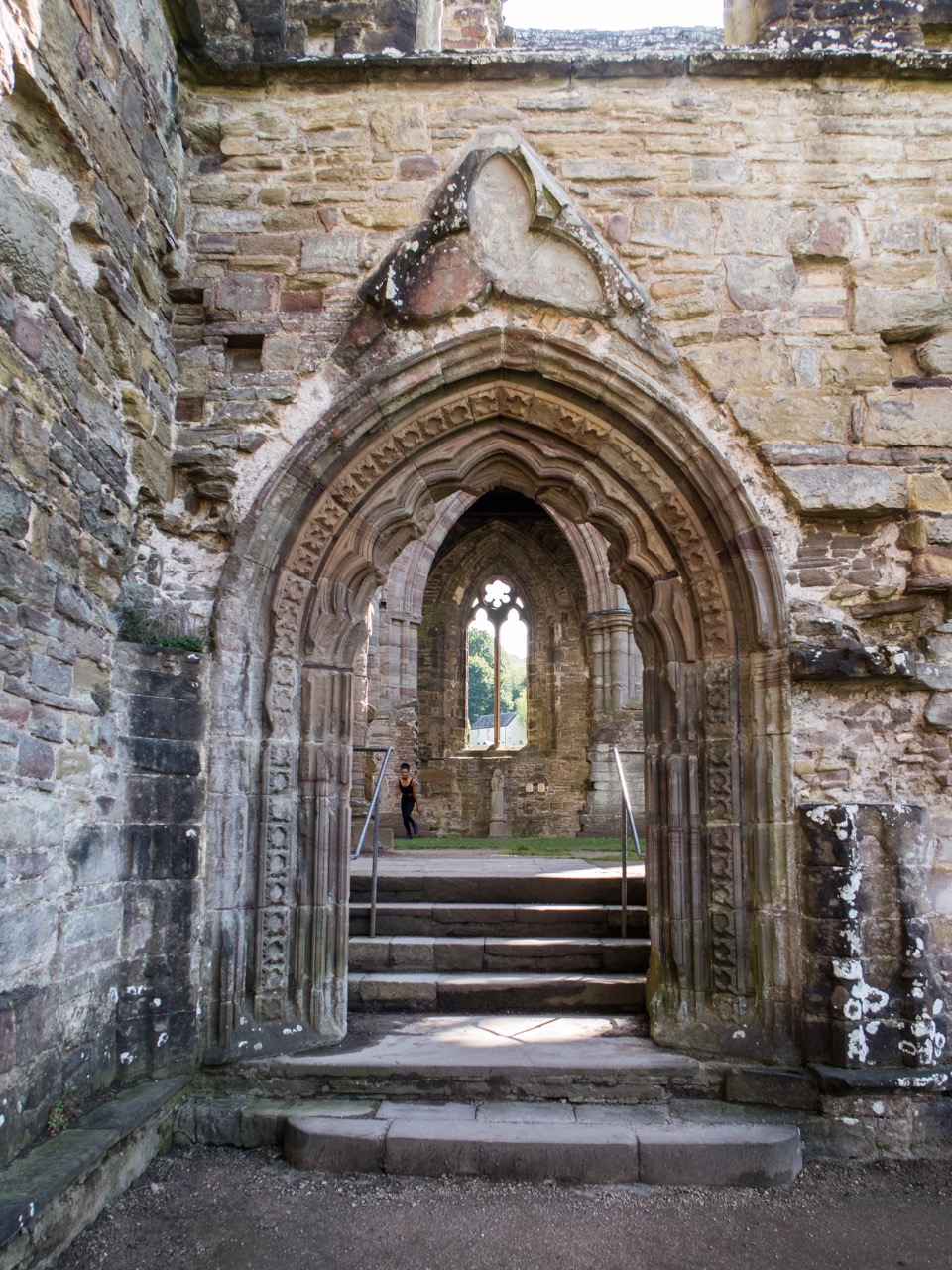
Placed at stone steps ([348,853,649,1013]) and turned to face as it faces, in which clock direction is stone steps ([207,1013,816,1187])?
stone steps ([207,1013,816,1187]) is roughly at 12 o'clock from stone steps ([348,853,649,1013]).

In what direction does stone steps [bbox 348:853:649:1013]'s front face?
toward the camera

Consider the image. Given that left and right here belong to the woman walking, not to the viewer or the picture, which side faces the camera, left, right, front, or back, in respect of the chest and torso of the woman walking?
front

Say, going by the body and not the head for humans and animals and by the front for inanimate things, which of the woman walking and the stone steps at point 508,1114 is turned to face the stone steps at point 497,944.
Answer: the woman walking

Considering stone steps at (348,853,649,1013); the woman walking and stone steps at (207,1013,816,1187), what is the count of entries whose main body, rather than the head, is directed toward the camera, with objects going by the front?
3

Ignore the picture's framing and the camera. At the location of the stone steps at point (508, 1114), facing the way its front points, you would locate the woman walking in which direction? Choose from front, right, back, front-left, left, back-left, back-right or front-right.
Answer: back

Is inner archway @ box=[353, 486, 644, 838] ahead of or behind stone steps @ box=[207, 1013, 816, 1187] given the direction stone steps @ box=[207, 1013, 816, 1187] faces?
behind

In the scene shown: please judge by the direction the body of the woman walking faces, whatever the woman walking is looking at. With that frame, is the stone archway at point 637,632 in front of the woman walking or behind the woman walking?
in front

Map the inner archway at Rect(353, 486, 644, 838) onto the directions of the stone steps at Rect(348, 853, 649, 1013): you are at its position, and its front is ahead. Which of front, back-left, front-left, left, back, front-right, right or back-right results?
back
